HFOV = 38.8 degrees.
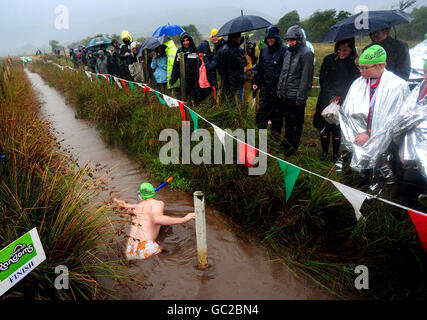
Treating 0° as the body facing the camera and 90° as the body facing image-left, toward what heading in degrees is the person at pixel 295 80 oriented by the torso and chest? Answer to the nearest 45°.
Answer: approximately 45°

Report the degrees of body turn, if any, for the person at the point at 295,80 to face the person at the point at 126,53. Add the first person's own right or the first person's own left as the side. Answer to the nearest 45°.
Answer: approximately 90° to the first person's own right

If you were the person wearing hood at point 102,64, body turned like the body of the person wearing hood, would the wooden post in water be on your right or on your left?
on your left

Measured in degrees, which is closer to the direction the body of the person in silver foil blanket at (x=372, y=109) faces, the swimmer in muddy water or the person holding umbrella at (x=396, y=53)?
the swimmer in muddy water

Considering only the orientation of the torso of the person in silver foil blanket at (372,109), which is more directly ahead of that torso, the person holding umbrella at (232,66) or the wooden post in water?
the wooden post in water

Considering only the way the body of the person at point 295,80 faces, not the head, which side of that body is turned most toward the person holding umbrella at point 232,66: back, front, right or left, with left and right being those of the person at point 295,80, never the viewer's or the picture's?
right

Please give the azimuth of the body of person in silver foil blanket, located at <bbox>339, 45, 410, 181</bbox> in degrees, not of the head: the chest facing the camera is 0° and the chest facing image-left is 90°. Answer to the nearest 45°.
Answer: approximately 45°

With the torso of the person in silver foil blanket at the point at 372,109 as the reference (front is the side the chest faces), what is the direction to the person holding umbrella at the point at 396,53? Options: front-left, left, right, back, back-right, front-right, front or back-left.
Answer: back-right
